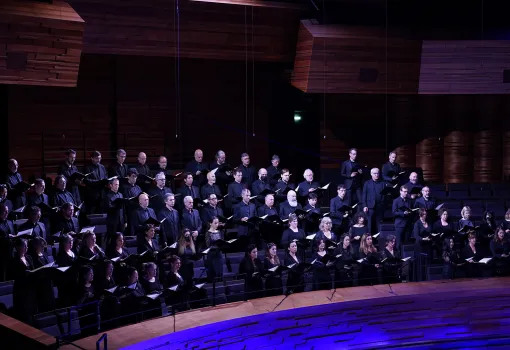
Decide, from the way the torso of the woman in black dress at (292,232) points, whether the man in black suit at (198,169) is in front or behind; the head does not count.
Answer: behind

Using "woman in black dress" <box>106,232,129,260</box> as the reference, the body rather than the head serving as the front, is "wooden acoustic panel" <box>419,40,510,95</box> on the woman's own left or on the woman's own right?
on the woman's own left

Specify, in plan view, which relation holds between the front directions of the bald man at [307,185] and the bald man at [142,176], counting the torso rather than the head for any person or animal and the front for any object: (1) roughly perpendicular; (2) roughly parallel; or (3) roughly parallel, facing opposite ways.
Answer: roughly parallel

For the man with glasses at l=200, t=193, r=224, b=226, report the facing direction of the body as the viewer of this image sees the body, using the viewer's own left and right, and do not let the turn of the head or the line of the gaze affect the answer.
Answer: facing the viewer and to the right of the viewer

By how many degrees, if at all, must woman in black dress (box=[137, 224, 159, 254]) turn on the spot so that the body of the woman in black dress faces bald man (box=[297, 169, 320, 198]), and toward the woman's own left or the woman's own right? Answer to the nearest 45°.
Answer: approximately 90° to the woman's own left

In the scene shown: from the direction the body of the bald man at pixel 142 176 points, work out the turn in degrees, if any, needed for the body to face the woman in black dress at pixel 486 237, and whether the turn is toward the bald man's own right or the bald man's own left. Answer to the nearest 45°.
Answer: approximately 45° to the bald man's own left

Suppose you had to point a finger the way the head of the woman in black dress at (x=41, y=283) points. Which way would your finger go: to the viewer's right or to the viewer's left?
to the viewer's right

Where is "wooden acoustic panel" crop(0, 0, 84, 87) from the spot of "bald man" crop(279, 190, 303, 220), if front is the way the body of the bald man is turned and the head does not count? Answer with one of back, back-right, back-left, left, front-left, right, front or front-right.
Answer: back-right

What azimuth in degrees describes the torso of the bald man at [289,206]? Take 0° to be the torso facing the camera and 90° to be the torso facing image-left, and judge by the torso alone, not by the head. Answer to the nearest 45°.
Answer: approximately 315°

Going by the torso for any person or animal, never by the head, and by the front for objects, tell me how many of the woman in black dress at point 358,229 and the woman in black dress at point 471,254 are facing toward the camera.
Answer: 2

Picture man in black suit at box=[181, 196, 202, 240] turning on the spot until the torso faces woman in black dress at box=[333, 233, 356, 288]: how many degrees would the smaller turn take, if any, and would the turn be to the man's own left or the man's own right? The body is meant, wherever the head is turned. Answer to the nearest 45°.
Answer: approximately 45° to the man's own left

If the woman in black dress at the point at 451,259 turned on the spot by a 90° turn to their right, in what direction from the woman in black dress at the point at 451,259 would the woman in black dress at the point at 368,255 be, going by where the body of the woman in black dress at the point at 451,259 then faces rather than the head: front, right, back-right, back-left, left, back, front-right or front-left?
front

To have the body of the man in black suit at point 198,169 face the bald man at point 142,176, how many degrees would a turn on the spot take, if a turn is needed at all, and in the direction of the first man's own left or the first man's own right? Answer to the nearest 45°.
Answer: approximately 90° to the first man's own right

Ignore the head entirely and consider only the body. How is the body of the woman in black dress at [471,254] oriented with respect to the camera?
toward the camera

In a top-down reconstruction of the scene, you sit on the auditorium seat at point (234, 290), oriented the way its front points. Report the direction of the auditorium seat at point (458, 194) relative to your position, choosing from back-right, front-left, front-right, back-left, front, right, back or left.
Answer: left

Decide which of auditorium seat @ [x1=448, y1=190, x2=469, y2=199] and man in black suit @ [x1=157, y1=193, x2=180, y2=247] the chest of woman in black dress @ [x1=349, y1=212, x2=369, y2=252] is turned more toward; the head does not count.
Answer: the man in black suit
